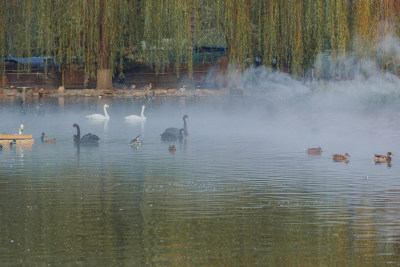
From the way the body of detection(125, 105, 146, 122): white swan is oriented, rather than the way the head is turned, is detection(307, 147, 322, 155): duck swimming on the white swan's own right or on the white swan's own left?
on the white swan's own right

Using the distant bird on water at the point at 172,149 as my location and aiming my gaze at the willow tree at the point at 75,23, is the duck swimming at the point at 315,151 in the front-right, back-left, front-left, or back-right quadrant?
back-right

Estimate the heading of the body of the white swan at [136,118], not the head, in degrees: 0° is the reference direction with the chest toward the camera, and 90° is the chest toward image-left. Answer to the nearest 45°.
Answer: approximately 270°
